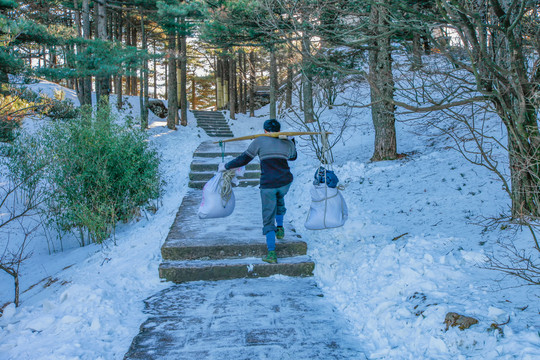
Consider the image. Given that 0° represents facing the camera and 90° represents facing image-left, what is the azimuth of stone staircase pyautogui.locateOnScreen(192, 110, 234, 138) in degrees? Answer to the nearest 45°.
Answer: approximately 0°

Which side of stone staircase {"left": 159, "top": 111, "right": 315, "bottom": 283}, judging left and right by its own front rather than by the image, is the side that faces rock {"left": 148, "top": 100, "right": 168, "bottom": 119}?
back

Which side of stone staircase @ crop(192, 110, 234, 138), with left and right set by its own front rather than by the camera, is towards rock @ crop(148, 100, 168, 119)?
right
